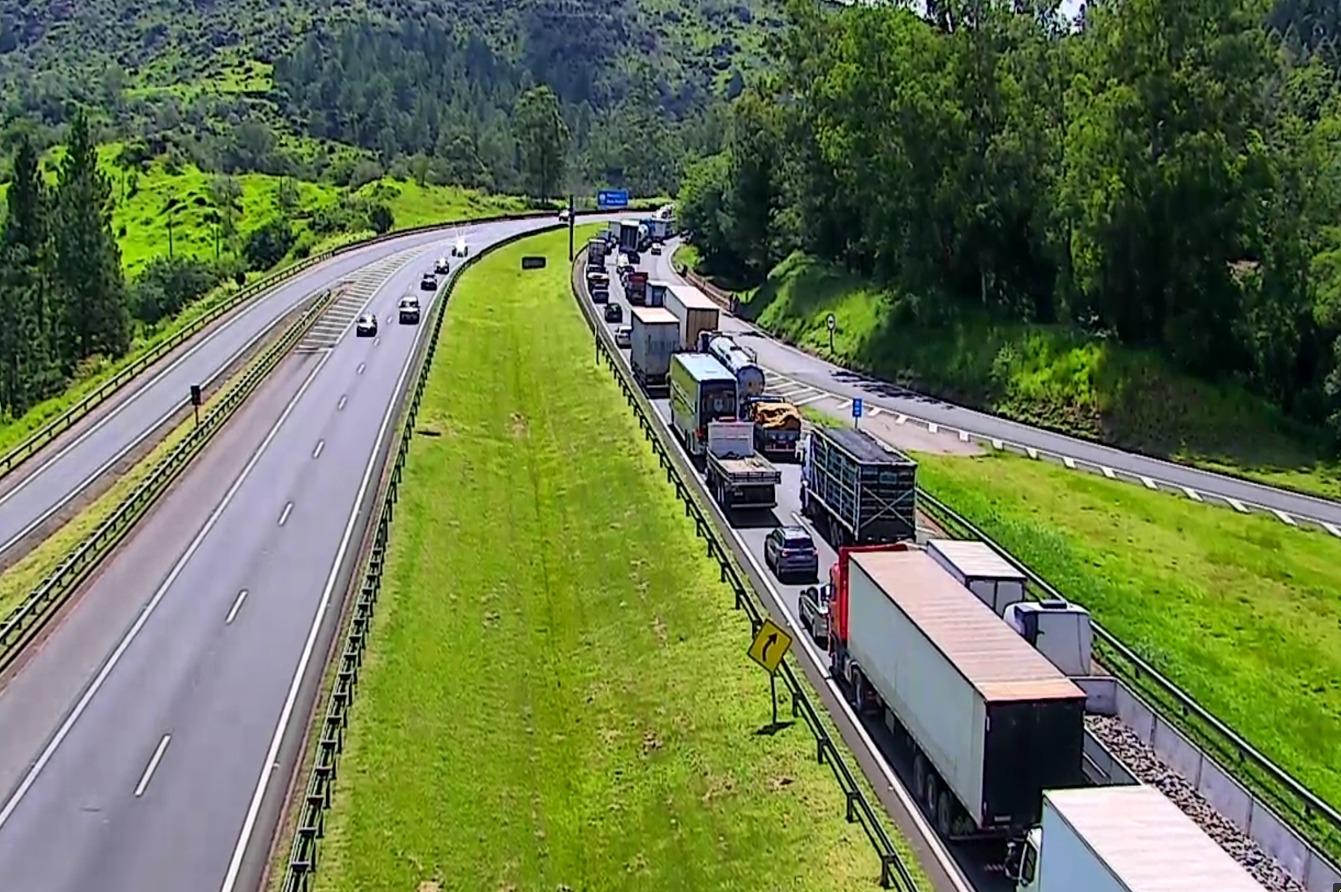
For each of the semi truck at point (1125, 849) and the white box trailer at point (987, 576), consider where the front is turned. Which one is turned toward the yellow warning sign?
the semi truck

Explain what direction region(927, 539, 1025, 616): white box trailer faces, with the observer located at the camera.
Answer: facing away from the viewer and to the left of the viewer

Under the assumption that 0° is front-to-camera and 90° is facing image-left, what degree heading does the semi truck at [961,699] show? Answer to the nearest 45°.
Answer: approximately 135°

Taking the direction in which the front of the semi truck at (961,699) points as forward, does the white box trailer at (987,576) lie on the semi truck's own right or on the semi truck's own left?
on the semi truck's own right

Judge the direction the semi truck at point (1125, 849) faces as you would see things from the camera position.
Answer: facing away from the viewer and to the left of the viewer

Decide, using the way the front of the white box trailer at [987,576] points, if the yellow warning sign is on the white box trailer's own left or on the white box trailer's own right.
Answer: on the white box trailer's own left
